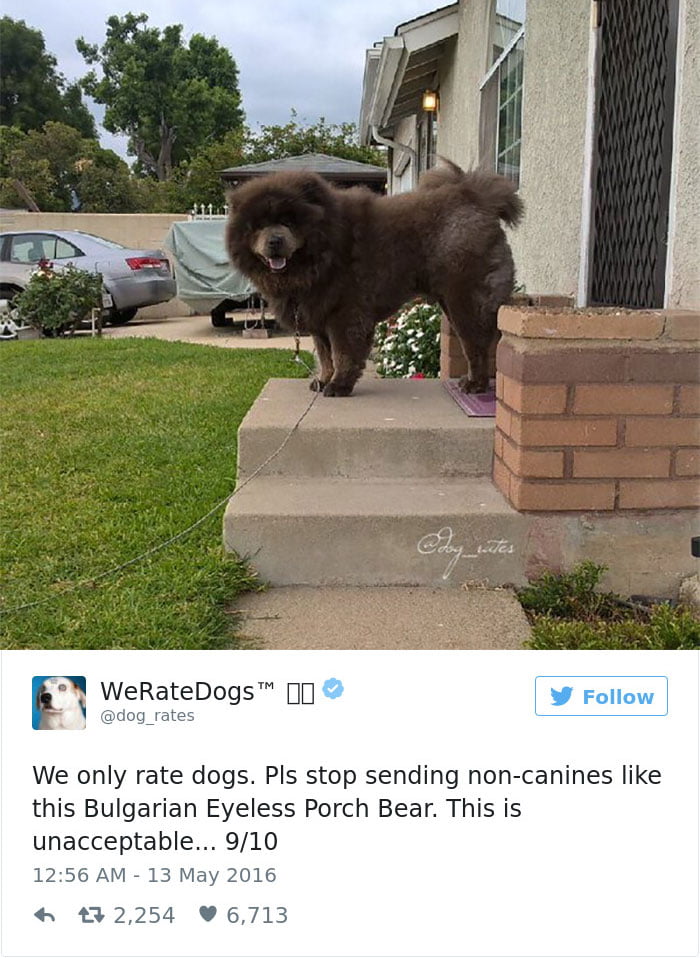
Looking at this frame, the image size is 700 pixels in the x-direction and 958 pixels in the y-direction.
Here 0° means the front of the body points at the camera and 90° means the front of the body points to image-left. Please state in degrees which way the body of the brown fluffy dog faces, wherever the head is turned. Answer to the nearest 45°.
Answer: approximately 90°

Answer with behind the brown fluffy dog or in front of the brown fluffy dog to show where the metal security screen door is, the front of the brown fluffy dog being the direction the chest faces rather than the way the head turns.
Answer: behind

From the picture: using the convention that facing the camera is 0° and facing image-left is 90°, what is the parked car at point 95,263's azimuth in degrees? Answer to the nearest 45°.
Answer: approximately 135°

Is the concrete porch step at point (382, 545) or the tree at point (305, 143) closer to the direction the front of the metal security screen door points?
the concrete porch step

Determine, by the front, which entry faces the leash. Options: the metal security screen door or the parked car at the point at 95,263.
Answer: the metal security screen door

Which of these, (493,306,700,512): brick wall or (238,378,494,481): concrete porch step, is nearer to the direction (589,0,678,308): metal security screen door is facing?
the concrete porch step

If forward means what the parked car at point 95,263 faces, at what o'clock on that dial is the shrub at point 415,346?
The shrub is roughly at 7 o'clock from the parked car.

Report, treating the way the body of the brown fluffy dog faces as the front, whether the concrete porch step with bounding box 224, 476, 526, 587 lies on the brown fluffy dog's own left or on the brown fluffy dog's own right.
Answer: on the brown fluffy dog's own left
